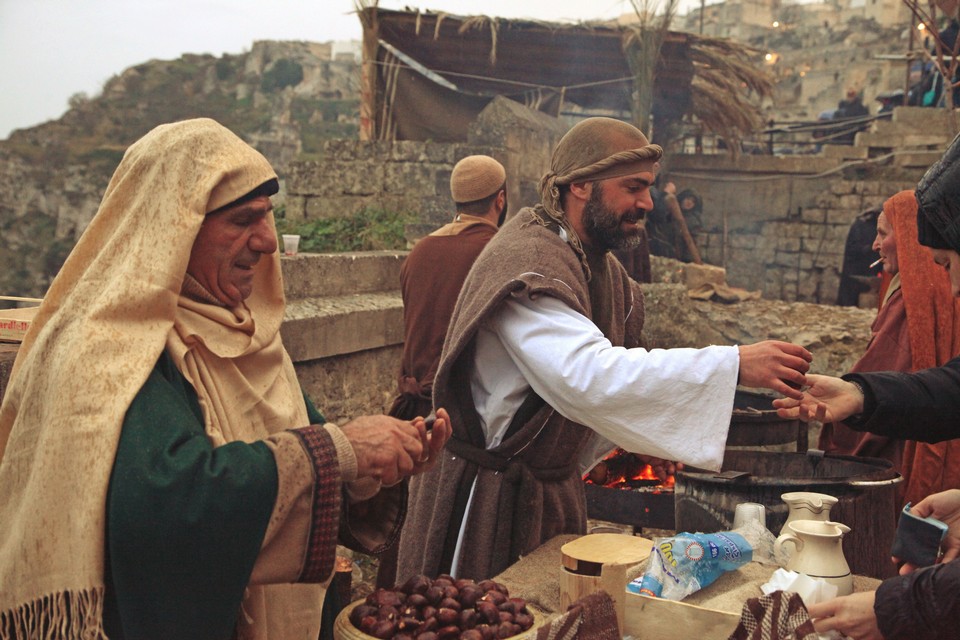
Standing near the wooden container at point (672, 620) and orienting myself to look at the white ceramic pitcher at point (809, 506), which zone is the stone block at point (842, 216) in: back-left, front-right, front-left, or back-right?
front-left

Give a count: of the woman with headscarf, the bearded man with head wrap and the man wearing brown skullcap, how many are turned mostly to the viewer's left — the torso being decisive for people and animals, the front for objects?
1

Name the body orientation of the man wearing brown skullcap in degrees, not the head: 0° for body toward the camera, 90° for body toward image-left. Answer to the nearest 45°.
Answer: approximately 225°

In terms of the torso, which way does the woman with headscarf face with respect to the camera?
to the viewer's left

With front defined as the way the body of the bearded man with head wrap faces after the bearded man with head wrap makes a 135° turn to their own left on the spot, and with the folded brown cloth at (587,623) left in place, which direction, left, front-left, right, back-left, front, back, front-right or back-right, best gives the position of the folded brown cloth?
back-left

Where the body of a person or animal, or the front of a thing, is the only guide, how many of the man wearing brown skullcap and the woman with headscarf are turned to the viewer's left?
1

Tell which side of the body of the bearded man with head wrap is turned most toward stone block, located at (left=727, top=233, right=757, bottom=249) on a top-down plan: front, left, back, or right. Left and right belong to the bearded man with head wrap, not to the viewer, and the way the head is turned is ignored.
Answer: left

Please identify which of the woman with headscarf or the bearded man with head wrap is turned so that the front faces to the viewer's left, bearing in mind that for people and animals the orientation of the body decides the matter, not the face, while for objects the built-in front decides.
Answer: the woman with headscarf

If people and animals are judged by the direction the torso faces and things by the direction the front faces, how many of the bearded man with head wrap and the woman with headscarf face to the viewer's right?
1

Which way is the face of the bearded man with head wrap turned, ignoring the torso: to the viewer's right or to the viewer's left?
to the viewer's right

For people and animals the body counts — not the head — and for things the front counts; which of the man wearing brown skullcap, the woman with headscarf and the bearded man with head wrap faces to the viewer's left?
the woman with headscarf

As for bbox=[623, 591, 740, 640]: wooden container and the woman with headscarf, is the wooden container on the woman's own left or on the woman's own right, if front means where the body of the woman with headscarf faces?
on the woman's own left

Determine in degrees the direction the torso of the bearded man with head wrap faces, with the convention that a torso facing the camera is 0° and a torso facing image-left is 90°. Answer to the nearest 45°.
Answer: approximately 270°

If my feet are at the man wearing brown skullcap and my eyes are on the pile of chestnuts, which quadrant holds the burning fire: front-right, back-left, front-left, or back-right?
front-left

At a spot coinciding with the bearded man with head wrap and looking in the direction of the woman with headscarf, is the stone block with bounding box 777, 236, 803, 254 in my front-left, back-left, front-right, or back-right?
front-left

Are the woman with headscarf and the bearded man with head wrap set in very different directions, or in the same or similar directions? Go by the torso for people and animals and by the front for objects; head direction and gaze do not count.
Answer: very different directions

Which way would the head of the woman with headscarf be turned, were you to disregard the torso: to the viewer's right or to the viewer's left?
to the viewer's left
